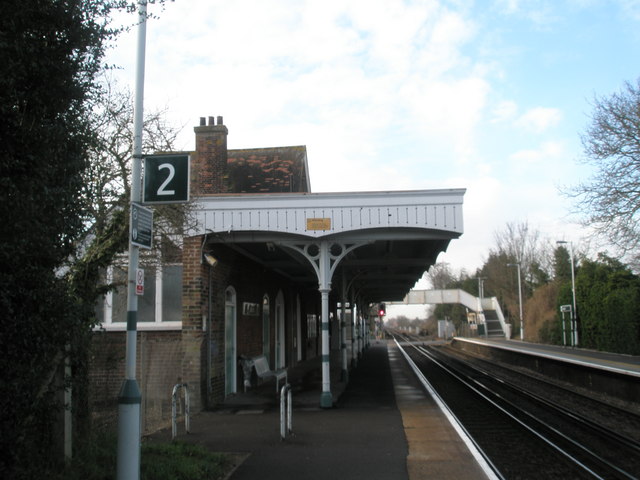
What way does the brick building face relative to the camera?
to the viewer's right

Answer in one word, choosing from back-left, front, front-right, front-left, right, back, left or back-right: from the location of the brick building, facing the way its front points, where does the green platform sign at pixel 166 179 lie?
right

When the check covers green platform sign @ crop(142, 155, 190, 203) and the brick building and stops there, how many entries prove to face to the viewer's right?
1

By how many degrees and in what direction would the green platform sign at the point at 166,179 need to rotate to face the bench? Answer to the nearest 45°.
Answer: approximately 180°

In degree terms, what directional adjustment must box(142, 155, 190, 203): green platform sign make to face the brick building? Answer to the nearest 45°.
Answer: approximately 180°

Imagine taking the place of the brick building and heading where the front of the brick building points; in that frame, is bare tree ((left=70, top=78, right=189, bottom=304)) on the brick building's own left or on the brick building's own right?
on the brick building's own right

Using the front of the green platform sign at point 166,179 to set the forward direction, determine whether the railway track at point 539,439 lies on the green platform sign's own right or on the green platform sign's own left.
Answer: on the green platform sign's own left
